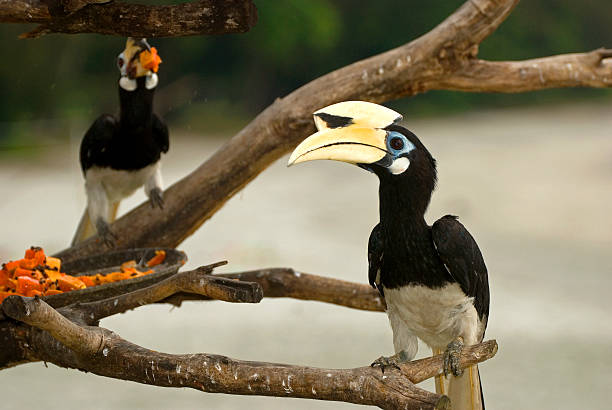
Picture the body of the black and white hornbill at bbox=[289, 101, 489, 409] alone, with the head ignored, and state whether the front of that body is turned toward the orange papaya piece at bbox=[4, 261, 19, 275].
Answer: no

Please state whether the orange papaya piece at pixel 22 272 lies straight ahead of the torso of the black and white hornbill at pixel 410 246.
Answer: no

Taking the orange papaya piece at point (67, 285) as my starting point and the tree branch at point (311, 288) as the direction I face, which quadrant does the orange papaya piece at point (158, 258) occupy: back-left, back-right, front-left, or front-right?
front-left

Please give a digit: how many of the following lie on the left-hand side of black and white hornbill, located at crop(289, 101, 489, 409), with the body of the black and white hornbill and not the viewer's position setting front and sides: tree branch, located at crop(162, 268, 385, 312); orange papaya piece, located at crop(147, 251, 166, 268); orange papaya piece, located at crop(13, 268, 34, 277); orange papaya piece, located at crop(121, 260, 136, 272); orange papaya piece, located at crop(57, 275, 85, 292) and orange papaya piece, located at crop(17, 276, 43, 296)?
0

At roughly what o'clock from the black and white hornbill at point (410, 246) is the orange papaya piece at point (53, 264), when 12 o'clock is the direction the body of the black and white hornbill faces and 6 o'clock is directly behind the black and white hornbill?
The orange papaya piece is roughly at 2 o'clock from the black and white hornbill.

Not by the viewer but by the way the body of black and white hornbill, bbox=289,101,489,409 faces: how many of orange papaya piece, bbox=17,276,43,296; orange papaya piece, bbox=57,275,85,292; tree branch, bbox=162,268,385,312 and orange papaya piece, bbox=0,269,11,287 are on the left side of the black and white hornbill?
0

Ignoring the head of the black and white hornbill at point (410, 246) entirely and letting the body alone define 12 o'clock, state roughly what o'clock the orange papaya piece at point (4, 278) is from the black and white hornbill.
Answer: The orange papaya piece is roughly at 2 o'clock from the black and white hornbill.

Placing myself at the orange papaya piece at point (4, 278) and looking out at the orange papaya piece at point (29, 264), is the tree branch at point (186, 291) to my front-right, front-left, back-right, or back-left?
front-right

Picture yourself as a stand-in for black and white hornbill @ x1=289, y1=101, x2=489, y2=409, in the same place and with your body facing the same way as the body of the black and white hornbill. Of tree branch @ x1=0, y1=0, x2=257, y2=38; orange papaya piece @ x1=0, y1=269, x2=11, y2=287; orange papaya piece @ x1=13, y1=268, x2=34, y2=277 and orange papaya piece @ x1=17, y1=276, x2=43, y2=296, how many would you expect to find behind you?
0

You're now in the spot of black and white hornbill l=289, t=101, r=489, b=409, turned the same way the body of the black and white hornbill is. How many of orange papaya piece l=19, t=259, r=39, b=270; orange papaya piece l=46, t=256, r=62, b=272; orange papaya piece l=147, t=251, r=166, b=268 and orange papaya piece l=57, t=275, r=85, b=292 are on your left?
0

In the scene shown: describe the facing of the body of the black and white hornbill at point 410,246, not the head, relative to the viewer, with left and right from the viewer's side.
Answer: facing the viewer and to the left of the viewer

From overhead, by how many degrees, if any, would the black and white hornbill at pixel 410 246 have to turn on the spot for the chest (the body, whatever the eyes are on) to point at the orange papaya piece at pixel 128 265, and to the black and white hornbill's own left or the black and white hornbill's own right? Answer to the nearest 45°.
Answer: approximately 90° to the black and white hornbill's own right

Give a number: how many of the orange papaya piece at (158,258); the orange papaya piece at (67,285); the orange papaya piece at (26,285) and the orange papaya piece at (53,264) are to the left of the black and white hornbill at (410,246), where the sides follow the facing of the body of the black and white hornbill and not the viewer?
0
